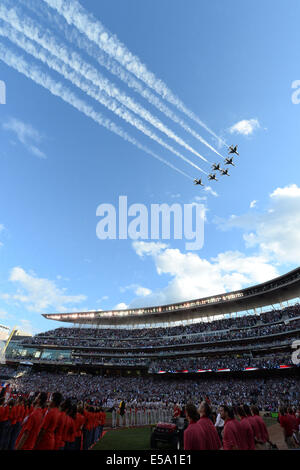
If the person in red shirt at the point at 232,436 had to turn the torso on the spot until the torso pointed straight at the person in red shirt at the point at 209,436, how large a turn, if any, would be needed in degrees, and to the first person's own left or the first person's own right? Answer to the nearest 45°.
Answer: approximately 135° to the first person's own left

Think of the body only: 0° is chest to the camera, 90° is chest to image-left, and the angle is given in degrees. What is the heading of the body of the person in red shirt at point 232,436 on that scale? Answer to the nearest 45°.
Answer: approximately 135°

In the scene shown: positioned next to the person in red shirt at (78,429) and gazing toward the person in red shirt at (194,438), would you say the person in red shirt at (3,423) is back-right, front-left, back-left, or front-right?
back-right

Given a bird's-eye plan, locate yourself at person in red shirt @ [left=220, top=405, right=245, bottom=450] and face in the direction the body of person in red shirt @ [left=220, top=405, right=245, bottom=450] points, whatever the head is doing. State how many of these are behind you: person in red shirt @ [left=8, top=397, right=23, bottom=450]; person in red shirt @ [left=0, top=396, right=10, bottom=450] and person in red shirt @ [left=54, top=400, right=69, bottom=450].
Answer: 0

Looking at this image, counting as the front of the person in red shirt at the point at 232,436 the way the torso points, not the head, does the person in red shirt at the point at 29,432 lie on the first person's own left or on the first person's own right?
on the first person's own left

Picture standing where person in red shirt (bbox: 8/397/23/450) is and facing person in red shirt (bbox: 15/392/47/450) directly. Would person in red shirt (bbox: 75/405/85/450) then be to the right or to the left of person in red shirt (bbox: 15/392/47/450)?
left

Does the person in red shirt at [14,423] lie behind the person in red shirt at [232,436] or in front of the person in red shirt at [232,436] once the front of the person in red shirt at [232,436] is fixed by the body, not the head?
in front

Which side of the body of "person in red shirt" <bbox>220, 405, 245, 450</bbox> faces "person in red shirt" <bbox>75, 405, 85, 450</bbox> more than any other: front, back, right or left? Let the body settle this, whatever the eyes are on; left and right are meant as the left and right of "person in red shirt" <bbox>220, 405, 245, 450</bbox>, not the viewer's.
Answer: front

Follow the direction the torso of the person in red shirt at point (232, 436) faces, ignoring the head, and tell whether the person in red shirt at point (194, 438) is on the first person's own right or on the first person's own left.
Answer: on the first person's own left
